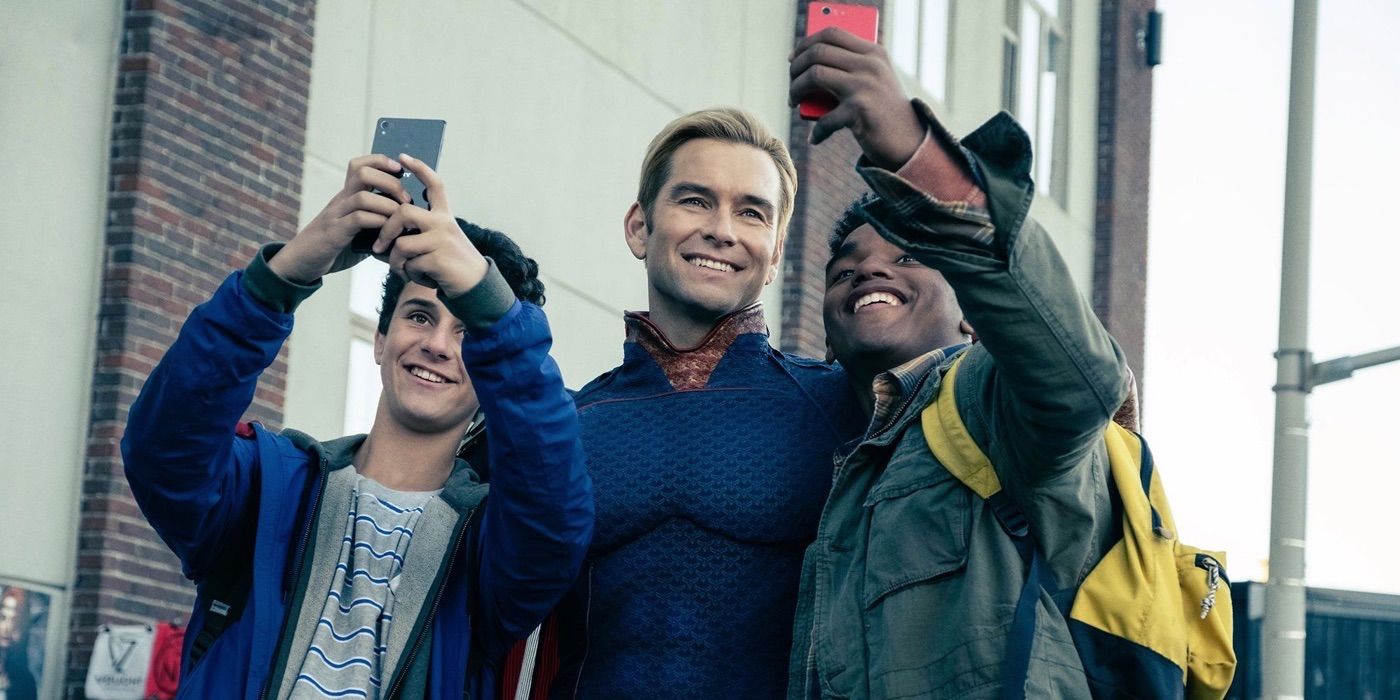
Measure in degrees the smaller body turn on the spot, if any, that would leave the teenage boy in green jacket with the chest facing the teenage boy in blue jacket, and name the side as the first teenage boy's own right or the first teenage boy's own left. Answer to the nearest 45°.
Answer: approximately 45° to the first teenage boy's own right

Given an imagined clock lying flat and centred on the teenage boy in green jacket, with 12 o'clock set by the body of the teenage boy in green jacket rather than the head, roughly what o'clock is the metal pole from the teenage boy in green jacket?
The metal pole is roughly at 5 o'clock from the teenage boy in green jacket.

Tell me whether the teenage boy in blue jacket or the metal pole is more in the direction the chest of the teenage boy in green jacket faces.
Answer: the teenage boy in blue jacket

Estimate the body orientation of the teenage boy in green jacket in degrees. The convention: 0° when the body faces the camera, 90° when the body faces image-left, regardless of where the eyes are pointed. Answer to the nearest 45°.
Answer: approximately 45°
